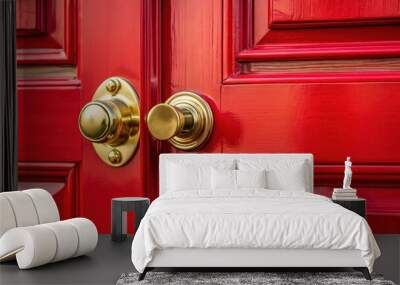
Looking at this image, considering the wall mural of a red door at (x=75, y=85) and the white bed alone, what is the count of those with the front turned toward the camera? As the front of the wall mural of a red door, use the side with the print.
2

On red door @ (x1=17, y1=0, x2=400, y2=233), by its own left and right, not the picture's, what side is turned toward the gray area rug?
front

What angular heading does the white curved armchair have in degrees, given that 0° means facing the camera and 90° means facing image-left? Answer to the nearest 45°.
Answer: approximately 315°

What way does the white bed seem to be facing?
toward the camera

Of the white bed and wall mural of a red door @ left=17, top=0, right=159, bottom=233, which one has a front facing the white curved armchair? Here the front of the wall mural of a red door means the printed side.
the wall mural of a red door

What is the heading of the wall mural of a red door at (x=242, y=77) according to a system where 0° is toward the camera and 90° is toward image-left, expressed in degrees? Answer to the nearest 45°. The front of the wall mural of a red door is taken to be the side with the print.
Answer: approximately 0°
